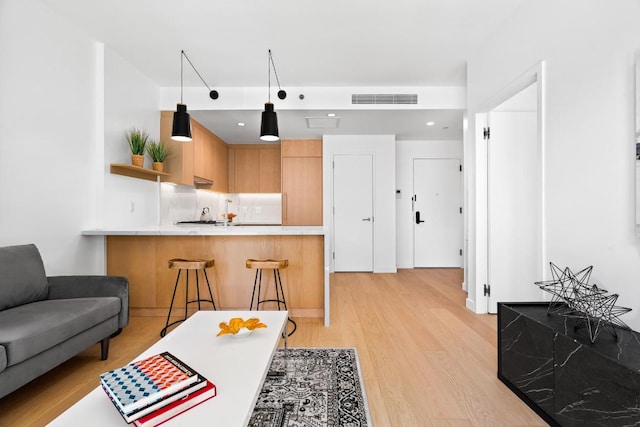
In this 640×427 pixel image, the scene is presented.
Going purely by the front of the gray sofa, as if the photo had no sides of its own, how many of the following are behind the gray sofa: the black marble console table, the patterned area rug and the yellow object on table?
0

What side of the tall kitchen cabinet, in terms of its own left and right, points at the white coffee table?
front

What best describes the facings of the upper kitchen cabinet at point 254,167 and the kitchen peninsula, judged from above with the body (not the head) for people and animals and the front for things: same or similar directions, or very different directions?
same or similar directions

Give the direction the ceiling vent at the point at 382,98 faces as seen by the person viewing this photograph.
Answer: facing the viewer

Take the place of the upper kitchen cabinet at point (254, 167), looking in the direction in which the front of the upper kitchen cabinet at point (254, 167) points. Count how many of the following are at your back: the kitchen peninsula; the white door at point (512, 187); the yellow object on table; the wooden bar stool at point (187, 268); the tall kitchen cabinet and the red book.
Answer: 0

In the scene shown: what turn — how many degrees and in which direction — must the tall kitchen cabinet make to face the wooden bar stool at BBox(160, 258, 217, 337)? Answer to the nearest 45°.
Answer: approximately 45° to its right

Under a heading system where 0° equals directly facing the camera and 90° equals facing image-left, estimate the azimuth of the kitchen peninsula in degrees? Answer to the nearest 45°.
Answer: approximately 0°

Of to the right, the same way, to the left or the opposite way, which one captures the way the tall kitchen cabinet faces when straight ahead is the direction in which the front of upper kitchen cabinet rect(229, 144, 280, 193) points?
the same way

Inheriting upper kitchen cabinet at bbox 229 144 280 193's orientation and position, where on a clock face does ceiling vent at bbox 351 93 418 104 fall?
The ceiling vent is roughly at 11 o'clock from the upper kitchen cabinet.

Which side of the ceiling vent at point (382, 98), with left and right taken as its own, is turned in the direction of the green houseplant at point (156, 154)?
right

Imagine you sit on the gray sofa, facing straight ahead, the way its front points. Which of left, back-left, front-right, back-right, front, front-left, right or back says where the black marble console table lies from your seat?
front

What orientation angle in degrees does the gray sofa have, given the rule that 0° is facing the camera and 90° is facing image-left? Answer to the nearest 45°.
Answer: approximately 315°

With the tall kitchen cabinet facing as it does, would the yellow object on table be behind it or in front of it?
in front

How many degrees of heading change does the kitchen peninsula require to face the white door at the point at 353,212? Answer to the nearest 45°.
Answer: approximately 135° to its left

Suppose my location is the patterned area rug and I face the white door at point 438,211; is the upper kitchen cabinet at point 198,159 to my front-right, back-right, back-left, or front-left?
front-left

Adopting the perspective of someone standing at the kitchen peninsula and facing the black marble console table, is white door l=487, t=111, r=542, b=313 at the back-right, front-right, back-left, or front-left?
front-left

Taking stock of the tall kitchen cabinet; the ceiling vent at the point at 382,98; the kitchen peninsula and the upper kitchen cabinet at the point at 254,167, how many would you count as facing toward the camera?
4

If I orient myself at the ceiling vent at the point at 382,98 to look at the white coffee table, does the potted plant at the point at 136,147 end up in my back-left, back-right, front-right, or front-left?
front-right
